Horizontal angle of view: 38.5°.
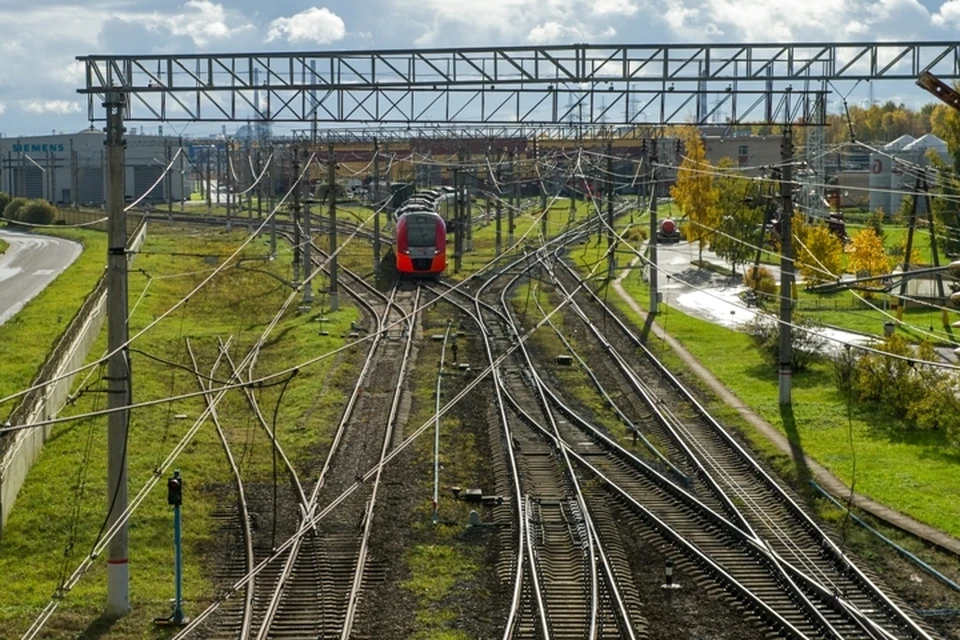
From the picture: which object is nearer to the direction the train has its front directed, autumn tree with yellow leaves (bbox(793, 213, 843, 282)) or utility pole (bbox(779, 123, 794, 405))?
the utility pole

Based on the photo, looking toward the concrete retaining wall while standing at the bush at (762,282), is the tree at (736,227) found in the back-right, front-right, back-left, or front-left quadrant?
back-right

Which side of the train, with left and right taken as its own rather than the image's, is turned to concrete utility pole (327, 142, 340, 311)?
front

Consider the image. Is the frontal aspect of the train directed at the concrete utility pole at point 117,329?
yes

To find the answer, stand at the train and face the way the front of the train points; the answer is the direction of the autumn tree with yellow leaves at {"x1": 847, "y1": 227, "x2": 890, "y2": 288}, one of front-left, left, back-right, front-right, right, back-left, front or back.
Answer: left

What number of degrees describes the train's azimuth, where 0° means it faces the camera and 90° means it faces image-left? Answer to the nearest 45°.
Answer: approximately 0°

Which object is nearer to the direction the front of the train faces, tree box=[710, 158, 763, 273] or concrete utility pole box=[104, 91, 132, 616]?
the concrete utility pole

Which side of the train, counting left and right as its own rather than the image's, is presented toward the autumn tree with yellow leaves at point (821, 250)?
left

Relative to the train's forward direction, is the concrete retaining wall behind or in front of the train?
in front

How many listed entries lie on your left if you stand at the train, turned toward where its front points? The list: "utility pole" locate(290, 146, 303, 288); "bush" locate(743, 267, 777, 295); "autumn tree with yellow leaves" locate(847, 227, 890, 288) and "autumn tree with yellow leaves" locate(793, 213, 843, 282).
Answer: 3

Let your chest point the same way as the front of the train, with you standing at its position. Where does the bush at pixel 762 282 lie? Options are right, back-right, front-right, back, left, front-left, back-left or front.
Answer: left

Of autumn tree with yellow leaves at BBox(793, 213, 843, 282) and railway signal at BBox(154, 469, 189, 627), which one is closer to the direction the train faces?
the railway signal

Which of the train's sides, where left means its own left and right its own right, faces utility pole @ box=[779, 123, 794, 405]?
front
